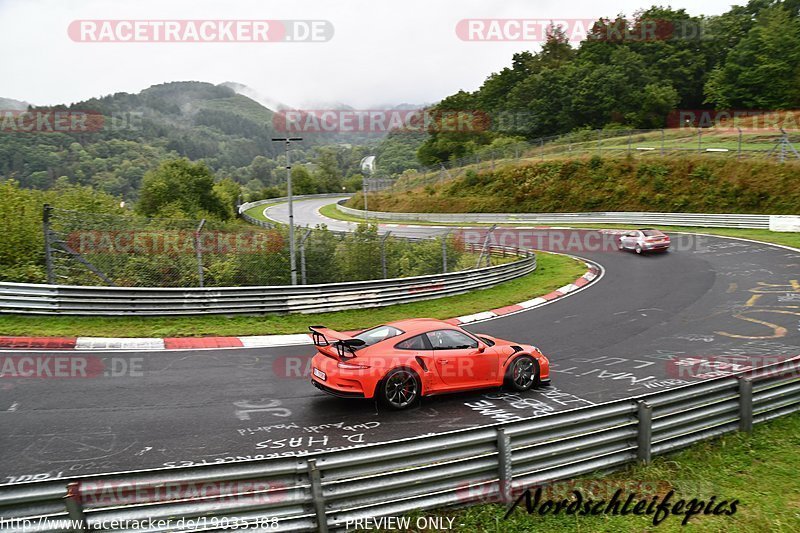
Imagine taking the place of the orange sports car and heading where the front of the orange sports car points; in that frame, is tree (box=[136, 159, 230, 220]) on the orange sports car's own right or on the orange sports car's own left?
on the orange sports car's own left

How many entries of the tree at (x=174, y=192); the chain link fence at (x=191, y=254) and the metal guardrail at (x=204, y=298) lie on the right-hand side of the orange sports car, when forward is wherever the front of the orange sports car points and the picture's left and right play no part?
0

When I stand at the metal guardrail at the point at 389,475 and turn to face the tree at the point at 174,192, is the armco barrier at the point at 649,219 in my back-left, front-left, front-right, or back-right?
front-right

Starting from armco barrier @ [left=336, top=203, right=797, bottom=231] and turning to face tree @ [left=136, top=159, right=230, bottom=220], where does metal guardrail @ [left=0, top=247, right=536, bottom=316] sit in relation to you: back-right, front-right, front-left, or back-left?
front-left

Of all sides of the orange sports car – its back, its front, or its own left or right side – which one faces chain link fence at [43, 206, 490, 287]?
left

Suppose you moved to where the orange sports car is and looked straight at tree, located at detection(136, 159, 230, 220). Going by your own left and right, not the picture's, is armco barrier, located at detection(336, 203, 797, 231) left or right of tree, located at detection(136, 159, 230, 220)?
right

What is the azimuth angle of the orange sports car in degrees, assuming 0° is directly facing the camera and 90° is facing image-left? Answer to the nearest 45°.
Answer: approximately 225°

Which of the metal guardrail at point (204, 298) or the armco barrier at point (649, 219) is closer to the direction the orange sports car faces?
the armco barrier

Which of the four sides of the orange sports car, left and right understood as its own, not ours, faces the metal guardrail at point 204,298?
left

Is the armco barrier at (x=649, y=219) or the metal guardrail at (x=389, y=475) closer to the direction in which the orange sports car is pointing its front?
the armco barrier
